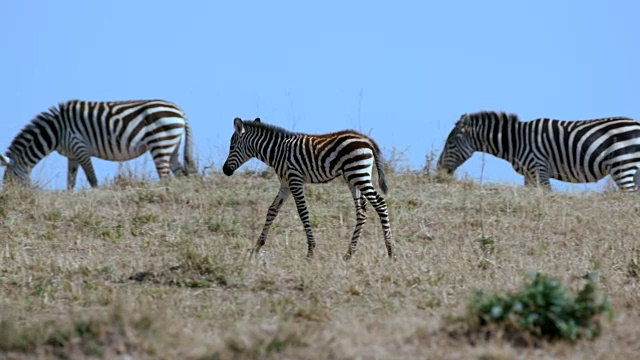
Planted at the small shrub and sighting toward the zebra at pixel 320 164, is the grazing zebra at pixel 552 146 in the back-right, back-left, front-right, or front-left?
front-right

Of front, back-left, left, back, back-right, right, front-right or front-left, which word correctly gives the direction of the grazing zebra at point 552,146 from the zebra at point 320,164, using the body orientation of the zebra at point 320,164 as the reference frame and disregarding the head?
back-right

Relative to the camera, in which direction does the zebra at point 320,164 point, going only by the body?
to the viewer's left

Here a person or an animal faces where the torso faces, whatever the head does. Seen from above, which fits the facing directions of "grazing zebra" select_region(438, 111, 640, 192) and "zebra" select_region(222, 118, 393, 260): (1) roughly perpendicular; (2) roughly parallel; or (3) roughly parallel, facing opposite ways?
roughly parallel

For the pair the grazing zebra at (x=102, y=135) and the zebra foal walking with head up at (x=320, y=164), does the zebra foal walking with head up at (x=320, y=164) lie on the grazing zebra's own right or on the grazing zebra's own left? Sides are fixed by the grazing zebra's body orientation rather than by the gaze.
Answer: on the grazing zebra's own left

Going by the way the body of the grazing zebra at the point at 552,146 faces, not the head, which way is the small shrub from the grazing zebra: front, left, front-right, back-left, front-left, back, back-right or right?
left

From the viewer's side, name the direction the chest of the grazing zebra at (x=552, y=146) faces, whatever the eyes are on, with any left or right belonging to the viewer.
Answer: facing to the left of the viewer

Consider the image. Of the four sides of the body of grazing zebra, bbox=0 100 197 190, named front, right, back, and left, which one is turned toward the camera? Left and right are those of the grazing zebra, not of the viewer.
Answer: left

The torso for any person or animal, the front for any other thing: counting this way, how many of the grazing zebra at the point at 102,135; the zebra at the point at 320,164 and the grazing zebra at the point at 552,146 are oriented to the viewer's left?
3

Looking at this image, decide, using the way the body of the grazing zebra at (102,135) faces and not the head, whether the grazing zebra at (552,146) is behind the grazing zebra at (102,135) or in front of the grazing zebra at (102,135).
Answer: behind

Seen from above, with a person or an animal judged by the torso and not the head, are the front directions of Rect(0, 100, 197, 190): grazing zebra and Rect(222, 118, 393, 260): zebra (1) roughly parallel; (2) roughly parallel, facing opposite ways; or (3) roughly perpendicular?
roughly parallel
